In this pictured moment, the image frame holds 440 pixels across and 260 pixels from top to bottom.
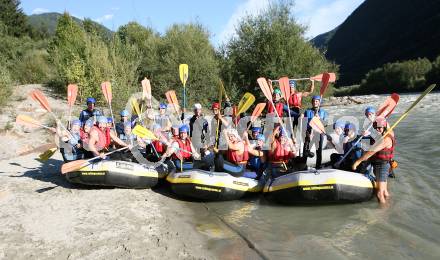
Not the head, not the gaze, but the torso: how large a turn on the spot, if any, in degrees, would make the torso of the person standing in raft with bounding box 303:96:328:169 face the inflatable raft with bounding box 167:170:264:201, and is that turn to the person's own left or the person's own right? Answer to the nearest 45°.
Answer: approximately 45° to the person's own right

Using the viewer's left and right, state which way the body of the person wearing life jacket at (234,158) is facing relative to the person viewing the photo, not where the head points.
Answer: facing the viewer and to the left of the viewer

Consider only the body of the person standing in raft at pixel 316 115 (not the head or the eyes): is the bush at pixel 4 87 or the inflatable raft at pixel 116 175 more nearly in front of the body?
the inflatable raft

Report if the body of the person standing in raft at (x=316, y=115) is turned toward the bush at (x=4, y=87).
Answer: no

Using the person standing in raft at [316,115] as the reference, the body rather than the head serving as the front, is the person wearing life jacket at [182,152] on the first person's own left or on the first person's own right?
on the first person's own right

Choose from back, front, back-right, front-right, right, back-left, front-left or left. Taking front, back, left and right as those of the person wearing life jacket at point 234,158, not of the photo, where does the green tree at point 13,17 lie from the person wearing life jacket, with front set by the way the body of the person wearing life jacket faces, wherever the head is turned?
right

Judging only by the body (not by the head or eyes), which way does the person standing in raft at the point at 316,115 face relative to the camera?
toward the camera

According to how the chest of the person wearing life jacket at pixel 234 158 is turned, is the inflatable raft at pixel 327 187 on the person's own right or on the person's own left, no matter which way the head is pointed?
on the person's own left

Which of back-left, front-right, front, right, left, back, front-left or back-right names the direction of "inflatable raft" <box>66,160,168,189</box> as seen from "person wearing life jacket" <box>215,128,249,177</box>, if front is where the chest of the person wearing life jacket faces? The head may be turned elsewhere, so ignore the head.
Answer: front-right

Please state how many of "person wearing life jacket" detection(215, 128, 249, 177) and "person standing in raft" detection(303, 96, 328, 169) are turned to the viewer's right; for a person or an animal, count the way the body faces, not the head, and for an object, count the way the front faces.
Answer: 0

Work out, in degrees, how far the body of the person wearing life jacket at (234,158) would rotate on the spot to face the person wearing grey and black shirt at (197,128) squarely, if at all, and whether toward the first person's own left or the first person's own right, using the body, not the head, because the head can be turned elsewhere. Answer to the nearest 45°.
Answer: approximately 90° to the first person's own right

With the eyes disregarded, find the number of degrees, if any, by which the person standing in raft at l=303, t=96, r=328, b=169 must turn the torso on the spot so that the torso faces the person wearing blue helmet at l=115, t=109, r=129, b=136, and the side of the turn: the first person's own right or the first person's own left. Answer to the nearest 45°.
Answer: approximately 90° to the first person's own right

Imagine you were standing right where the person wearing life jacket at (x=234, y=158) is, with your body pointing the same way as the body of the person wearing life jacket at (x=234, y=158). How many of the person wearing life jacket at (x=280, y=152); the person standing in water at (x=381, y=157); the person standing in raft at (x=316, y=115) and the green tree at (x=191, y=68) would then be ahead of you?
0

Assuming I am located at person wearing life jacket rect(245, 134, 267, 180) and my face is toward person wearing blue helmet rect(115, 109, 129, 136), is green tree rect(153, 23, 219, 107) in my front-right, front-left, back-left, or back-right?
front-right
